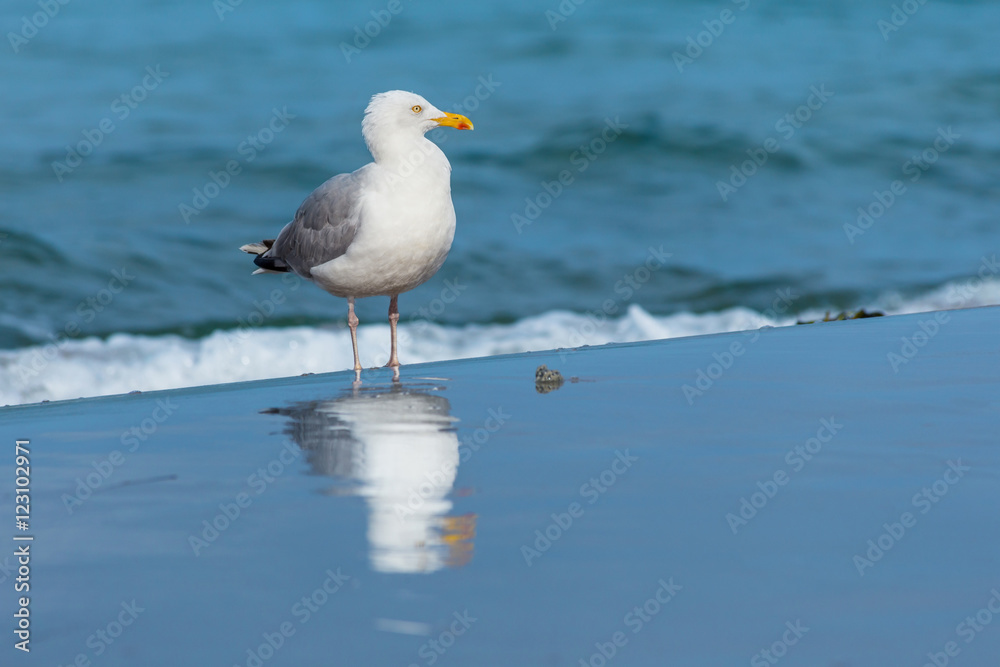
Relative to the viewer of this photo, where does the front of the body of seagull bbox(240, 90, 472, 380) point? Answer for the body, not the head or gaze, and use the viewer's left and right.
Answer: facing the viewer and to the right of the viewer
